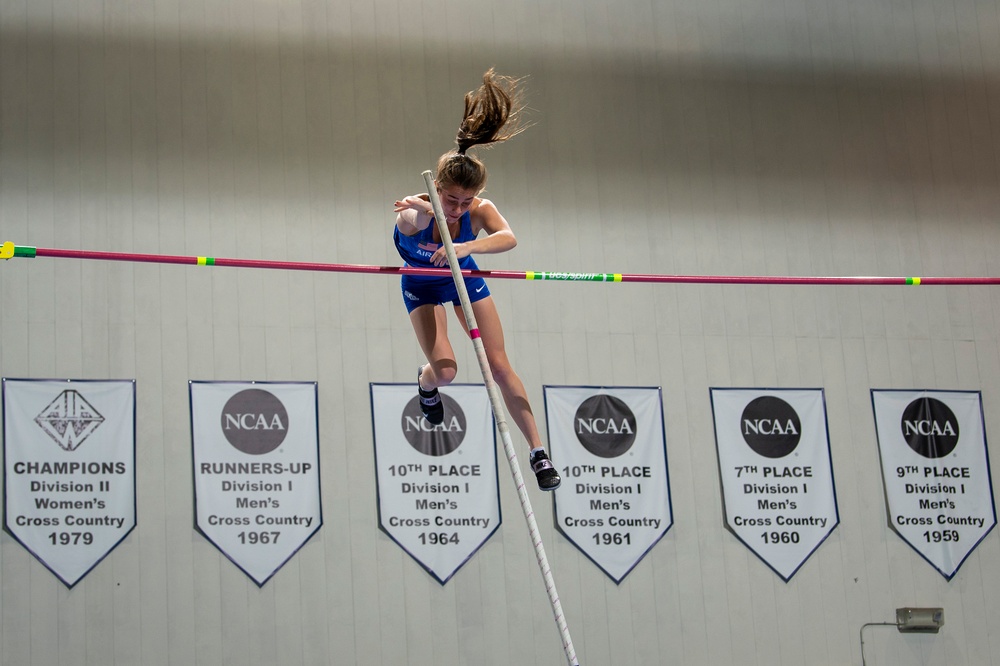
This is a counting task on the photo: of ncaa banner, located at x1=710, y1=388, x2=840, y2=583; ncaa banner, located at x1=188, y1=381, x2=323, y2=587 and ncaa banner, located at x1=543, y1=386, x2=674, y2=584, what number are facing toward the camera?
3

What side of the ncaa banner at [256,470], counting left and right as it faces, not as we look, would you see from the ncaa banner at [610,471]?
left

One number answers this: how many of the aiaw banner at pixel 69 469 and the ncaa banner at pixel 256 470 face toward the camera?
2

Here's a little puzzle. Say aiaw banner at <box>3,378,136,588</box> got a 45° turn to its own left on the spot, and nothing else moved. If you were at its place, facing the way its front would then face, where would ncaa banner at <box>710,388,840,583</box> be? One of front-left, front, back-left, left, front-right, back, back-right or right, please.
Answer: front-left

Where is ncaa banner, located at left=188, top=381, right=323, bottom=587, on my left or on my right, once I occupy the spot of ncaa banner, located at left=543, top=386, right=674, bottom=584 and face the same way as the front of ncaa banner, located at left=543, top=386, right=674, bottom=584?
on my right

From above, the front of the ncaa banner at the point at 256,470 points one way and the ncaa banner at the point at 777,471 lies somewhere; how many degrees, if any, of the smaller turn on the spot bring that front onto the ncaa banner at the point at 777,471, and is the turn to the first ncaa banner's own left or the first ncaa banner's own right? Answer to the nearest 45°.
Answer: approximately 90° to the first ncaa banner's own left
